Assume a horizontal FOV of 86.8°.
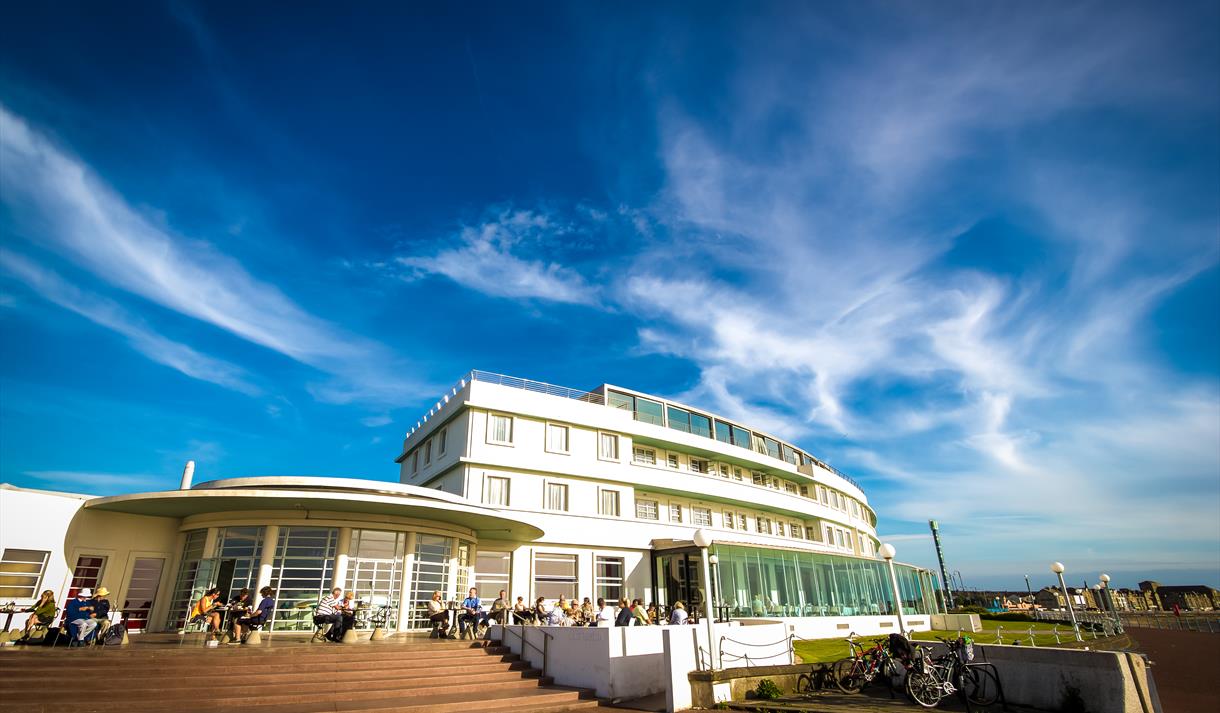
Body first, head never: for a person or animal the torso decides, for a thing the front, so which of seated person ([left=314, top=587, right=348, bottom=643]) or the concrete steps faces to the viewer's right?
the seated person

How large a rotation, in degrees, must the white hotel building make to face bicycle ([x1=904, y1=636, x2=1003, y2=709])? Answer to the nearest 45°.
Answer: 0° — it already faces it

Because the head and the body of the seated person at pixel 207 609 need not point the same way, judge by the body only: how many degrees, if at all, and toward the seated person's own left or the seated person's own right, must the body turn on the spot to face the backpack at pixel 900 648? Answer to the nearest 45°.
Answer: approximately 45° to the seated person's own right

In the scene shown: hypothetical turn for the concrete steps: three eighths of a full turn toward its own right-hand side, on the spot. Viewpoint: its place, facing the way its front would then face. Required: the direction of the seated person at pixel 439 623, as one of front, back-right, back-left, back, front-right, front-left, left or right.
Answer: right

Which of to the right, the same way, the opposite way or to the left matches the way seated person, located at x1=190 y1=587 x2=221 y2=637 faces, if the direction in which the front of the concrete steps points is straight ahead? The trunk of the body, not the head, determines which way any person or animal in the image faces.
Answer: to the left

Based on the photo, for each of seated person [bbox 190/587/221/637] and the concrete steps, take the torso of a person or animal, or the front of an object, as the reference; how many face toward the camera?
1

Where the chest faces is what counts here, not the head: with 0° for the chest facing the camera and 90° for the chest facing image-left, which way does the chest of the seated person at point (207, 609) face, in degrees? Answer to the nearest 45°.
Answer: approximately 270°

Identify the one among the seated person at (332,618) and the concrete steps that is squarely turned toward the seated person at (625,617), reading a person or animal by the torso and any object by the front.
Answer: the seated person at (332,618)

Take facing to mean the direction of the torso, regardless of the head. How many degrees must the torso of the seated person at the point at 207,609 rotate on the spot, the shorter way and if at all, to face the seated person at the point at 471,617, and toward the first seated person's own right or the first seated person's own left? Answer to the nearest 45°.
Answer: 0° — they already face them

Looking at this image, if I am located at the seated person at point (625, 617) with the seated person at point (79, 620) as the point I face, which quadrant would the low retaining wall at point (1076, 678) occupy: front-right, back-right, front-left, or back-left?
back-left

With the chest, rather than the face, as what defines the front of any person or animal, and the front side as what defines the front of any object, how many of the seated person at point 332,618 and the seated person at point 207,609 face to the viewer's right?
2

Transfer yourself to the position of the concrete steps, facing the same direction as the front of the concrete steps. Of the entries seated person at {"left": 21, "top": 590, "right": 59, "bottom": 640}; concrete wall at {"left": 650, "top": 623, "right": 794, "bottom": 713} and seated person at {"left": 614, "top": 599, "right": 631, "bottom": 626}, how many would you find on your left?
2

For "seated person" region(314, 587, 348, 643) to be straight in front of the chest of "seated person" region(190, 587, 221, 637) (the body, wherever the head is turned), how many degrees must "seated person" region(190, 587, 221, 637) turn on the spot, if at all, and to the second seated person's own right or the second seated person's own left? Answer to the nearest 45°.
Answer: approximately 45° to the second seated person's own right
